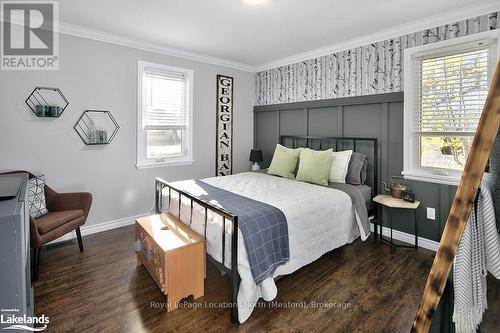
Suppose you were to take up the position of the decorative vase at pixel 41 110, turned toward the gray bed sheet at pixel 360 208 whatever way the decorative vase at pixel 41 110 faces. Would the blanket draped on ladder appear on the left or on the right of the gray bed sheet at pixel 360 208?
right

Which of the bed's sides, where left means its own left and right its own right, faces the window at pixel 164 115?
right

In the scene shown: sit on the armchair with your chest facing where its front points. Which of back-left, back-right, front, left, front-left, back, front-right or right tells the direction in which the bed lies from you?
front

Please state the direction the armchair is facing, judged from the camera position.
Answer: facing the viewer and to the right of the viewer

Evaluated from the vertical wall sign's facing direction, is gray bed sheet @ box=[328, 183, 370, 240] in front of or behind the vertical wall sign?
in front

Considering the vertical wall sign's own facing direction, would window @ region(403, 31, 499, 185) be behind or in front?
in front

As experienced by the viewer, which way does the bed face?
facing the viewer and to the left of the viewer

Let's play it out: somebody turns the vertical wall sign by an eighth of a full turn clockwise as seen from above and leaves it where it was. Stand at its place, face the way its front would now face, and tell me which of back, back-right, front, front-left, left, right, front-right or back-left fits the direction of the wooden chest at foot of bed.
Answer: front

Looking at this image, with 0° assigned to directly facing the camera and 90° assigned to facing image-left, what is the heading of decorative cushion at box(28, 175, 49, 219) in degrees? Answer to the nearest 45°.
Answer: approximately 315°

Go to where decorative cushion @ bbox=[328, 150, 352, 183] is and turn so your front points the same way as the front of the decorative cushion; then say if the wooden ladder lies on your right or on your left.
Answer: on your left

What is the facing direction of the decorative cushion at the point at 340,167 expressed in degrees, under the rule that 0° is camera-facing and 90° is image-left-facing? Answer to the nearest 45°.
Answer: approximately 45°

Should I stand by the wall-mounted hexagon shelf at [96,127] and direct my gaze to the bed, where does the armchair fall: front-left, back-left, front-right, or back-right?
front-right

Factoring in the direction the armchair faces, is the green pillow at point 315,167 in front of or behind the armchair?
in front

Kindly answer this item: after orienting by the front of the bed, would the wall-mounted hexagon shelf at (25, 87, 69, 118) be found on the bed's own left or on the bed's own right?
on the bed's own right

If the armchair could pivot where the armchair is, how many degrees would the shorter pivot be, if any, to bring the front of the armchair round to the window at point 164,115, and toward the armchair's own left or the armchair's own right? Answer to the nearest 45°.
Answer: approximately 90° to the armchair's own left
